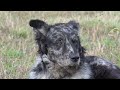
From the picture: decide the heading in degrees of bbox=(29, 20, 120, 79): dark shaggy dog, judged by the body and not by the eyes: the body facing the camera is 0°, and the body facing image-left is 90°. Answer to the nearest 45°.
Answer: approximately 45°
